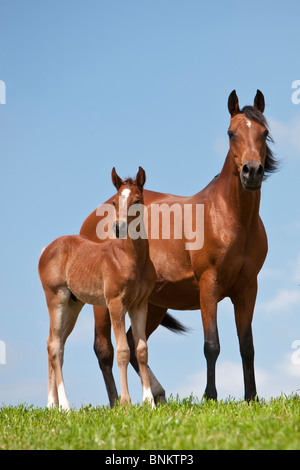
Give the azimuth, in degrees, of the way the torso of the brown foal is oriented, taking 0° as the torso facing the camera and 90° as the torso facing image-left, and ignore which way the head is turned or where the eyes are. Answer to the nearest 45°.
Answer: approximately 315°

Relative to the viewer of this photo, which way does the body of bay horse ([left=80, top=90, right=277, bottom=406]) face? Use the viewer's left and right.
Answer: facing the viewer and to the right of the viewer

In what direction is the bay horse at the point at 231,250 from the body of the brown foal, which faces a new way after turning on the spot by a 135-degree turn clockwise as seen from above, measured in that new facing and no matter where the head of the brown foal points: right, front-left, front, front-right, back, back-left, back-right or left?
back
